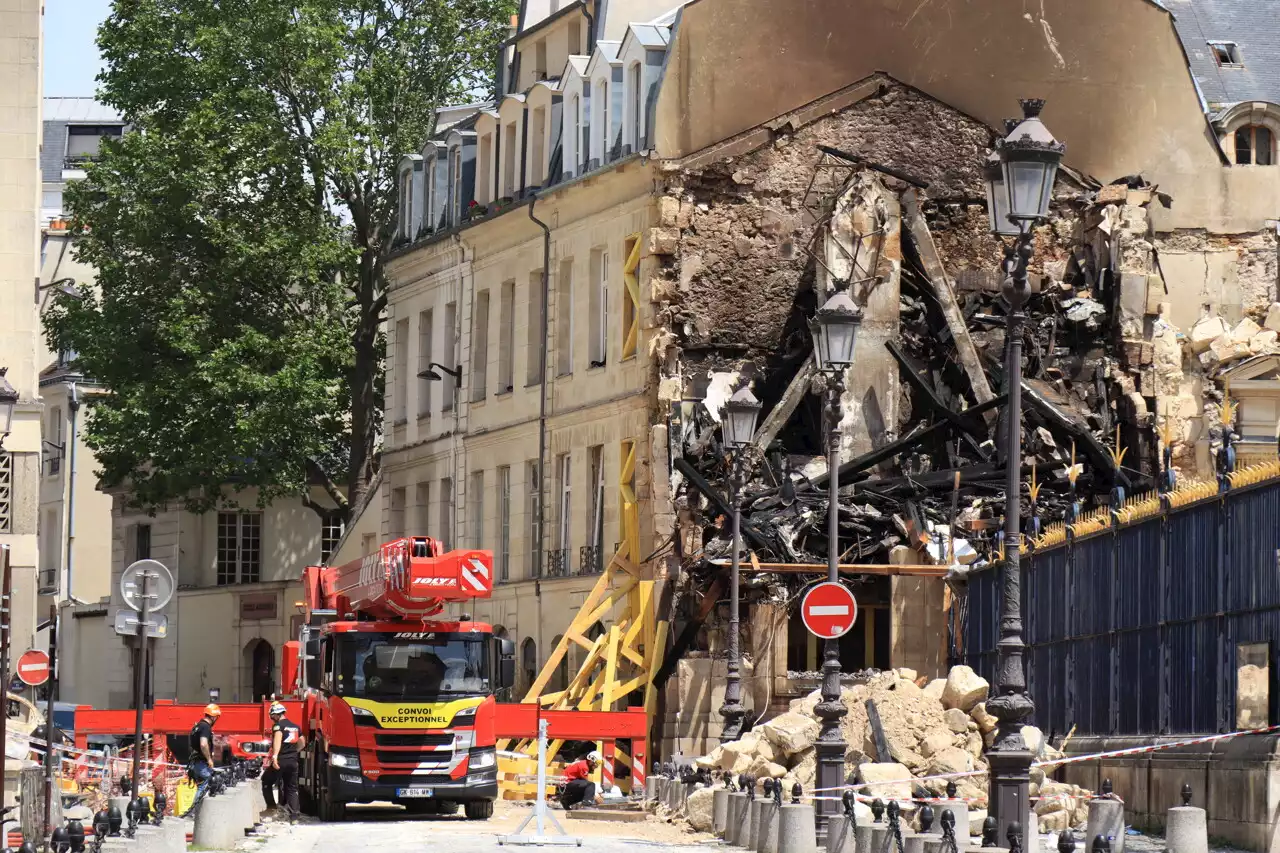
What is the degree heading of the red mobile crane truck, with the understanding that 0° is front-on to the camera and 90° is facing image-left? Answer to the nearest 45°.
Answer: approximately 0°

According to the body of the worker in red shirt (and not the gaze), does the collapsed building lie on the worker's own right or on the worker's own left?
on the worker's own left

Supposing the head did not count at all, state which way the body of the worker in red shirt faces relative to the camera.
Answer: to the viewer's right

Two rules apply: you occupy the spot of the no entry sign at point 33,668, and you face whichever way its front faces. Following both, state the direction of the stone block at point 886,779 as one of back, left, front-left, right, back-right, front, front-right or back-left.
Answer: front-left

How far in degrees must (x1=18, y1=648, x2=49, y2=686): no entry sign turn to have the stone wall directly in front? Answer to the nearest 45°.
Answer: approximately 45° to its left

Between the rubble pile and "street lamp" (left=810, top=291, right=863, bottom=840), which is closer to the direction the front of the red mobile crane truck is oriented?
the street lamp

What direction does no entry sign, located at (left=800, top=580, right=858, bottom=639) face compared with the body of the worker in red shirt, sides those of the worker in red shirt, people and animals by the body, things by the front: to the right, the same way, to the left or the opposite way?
to the right

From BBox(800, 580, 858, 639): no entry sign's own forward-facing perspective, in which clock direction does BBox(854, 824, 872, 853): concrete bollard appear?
The concrete bollard is roughly at 12 o'clock from the no entry sign.

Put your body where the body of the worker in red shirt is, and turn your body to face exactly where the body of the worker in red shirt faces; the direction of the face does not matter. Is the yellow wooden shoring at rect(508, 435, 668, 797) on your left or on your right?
on your left

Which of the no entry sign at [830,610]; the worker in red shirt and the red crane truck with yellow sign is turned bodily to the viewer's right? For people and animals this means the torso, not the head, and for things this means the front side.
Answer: the worker in red shirt

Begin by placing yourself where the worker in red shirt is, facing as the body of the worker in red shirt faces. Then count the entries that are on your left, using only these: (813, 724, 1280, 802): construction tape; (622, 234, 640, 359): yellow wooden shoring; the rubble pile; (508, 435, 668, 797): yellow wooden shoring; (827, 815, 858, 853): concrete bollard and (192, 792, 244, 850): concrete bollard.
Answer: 2
